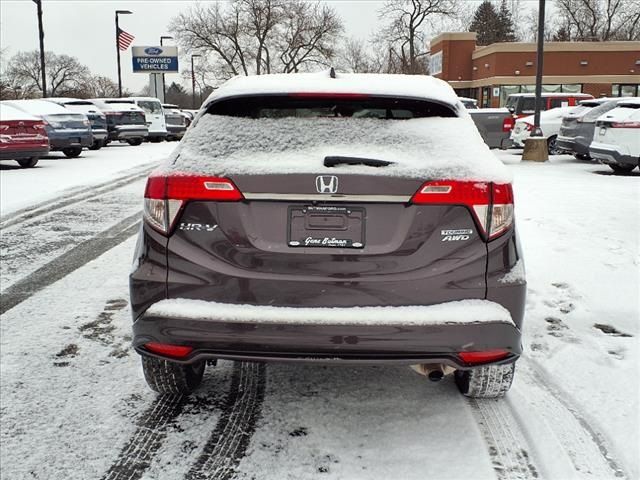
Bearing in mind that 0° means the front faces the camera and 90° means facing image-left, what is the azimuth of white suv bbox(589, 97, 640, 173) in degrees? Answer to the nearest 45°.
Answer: approximately 225°

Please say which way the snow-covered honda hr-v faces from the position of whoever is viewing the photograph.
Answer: facing away from the viewer

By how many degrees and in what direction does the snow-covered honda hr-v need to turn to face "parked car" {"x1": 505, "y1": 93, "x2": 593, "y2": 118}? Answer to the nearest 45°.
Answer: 0° — it already faces it

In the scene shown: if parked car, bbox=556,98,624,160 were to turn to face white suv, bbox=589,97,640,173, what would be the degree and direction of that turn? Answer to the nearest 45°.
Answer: approximately 135° to its right

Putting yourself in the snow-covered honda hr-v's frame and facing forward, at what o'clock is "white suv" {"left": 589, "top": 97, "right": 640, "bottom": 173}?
The white suv is roughly at 1 o'clock from the snow-covered honda hr-v.

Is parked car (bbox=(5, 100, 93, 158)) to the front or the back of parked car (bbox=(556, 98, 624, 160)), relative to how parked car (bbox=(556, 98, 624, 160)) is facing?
to the back
